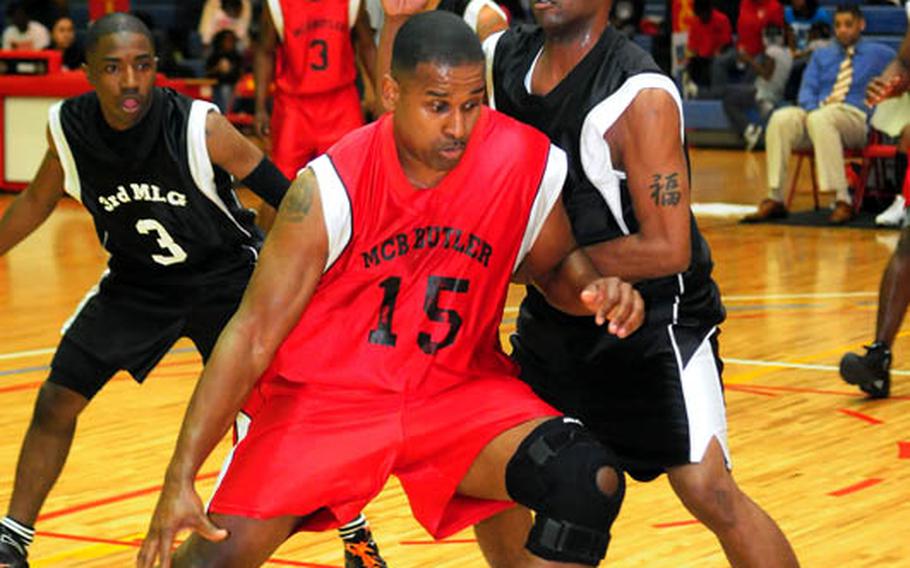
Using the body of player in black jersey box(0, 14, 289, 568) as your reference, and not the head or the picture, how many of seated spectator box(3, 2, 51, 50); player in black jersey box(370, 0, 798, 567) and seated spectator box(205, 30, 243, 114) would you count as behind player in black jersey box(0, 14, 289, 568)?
2

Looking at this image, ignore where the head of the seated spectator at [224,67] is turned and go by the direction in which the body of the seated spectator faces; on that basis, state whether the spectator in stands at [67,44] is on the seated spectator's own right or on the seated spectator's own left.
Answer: on the seated spectator's own right

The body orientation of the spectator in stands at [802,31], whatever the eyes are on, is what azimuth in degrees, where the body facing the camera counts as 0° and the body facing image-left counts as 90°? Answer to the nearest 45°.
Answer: approximately 45°

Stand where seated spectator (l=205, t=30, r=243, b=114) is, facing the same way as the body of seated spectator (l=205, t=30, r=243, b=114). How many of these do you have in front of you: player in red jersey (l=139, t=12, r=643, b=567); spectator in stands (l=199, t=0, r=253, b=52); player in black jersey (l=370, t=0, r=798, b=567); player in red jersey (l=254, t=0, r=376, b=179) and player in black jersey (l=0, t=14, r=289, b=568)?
4

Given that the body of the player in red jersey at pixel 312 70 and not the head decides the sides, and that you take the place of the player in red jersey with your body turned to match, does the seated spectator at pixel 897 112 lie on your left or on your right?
on your left

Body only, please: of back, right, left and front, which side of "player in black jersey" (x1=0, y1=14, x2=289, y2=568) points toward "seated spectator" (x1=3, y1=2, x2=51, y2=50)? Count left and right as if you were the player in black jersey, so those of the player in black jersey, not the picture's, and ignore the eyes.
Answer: back

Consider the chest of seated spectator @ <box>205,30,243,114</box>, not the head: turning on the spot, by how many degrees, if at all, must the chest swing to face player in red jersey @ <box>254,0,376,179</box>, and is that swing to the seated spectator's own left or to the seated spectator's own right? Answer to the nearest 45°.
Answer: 0° — they already face them

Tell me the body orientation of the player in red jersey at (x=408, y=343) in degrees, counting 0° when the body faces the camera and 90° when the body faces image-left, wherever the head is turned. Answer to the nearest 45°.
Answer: approximately 0°

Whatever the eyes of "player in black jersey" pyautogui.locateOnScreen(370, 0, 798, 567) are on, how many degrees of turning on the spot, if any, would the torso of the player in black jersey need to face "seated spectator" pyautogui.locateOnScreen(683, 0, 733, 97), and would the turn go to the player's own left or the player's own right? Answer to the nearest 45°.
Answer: approximately 135° to the player's own right

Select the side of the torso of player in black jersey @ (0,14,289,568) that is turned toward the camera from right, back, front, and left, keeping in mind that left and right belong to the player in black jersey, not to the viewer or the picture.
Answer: front

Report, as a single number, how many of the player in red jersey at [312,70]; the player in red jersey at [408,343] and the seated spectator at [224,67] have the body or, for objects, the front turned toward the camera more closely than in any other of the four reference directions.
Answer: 3

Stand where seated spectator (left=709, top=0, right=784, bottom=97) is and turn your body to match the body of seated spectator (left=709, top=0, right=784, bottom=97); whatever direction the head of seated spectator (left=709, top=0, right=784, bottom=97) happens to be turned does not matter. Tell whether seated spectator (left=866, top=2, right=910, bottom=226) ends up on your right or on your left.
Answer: on your left
